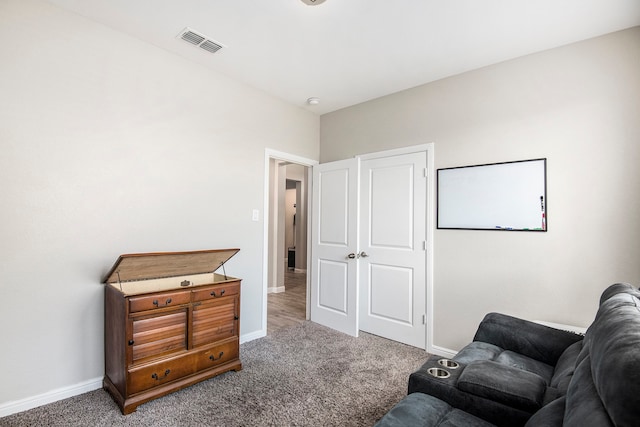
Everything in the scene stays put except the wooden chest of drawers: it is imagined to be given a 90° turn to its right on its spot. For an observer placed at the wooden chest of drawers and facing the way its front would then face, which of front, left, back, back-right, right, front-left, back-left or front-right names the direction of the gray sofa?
left

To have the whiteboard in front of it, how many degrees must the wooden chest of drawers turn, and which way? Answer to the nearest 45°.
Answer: approximately 45° to its left

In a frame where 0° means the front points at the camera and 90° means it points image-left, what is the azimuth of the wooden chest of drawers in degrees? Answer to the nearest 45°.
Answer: approximately 315°
